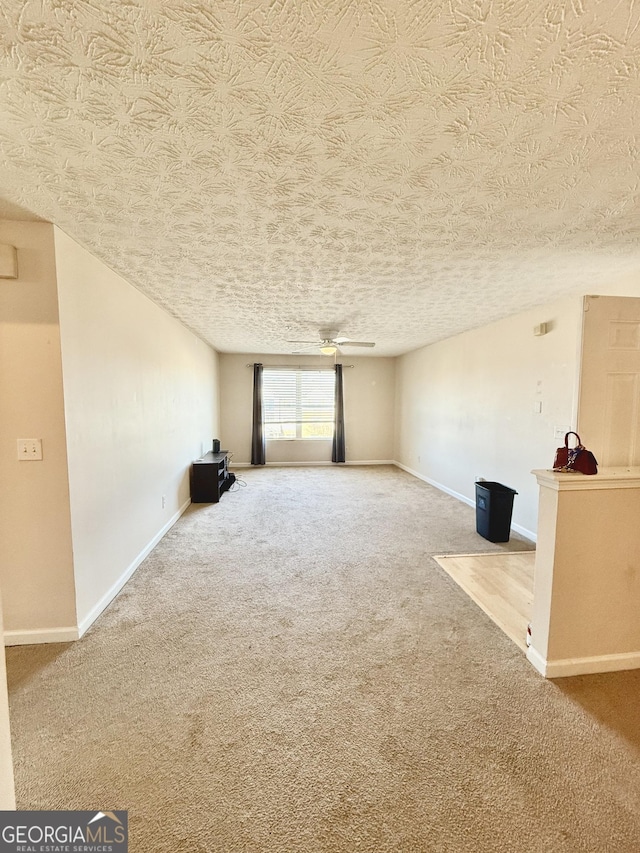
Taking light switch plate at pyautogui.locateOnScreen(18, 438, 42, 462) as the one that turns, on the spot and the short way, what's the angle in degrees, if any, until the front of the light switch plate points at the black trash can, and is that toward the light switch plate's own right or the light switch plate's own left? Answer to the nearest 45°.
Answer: approximately 90° to the light switch plate's own left

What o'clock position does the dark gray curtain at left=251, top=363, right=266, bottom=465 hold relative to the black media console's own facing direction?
The dark gray curtain is roughly at 10 o'clock from the black media console.

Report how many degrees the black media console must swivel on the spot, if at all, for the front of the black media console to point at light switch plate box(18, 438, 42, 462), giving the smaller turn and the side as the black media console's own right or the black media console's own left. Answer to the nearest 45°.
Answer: approximately 90° to the black media console's own right

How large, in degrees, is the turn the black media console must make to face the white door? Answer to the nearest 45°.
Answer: approximately 45° to its right

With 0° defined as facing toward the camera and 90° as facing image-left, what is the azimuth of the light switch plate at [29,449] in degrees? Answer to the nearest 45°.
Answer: approximately 0°

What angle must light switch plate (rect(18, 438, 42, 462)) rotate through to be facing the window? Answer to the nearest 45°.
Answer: approximately 135° to its left

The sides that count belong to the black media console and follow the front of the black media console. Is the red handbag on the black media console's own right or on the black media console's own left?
on the black media console's own right

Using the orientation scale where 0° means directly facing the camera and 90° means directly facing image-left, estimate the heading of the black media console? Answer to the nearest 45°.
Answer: approximately 270°

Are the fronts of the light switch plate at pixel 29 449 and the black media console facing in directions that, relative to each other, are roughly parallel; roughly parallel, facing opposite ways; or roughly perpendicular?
roughly perpendicular

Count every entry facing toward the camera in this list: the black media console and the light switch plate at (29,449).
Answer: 1
